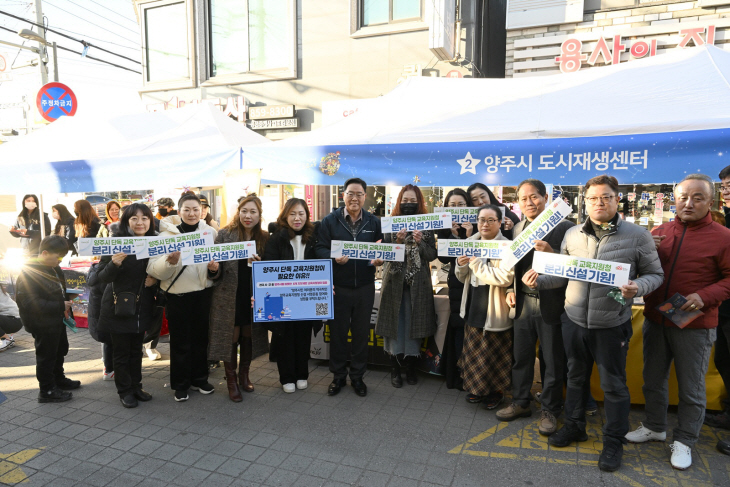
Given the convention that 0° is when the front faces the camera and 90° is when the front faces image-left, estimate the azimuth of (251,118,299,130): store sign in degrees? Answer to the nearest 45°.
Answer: approximately 0°

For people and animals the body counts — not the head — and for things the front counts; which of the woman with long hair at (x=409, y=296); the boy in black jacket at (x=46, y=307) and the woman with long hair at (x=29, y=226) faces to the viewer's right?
the boy in black jacket

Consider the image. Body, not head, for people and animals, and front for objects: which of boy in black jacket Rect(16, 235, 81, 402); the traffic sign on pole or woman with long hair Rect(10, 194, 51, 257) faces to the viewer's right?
the boy in black jacket

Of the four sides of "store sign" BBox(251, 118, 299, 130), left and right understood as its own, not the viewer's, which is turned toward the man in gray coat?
front

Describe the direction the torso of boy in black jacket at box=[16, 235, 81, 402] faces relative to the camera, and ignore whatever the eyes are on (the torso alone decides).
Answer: to the viewer's right

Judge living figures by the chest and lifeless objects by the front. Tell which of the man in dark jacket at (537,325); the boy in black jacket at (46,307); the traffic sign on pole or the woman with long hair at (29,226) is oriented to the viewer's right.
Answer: the boy in black jacket

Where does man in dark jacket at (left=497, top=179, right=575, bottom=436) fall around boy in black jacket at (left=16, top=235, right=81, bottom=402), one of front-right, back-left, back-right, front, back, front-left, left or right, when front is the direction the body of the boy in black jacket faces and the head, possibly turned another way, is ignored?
front-right

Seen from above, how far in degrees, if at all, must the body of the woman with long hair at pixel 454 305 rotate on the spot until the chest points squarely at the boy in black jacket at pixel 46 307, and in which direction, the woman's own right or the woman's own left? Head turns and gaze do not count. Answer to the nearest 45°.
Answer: approximately 90° to the woman's own right

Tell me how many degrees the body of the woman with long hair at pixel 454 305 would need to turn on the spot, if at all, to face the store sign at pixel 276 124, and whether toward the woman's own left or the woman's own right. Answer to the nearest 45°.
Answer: approximately 135° to the woman's own right

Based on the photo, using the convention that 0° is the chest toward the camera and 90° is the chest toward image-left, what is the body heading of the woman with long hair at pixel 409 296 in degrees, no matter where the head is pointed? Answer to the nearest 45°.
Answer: approximately 0°

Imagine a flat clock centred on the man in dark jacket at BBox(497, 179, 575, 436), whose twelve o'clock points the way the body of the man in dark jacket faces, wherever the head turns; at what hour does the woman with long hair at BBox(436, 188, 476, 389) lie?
The woman with long hair is roughly at 3 o'clock from the man in dark jacket.

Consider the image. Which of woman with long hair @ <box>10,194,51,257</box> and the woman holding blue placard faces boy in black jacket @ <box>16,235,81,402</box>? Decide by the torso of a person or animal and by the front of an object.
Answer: the woman with long hair

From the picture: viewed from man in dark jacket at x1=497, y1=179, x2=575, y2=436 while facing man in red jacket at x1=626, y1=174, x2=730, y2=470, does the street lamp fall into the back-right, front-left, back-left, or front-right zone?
back-left
